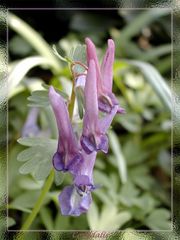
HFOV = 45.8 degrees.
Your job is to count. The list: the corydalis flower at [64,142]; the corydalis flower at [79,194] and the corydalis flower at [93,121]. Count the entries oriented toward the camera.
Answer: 3

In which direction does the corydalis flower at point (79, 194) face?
toward the camera

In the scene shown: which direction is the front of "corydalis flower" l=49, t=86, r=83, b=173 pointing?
toward the camera

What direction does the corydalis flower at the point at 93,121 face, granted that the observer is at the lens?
facing the viewer
